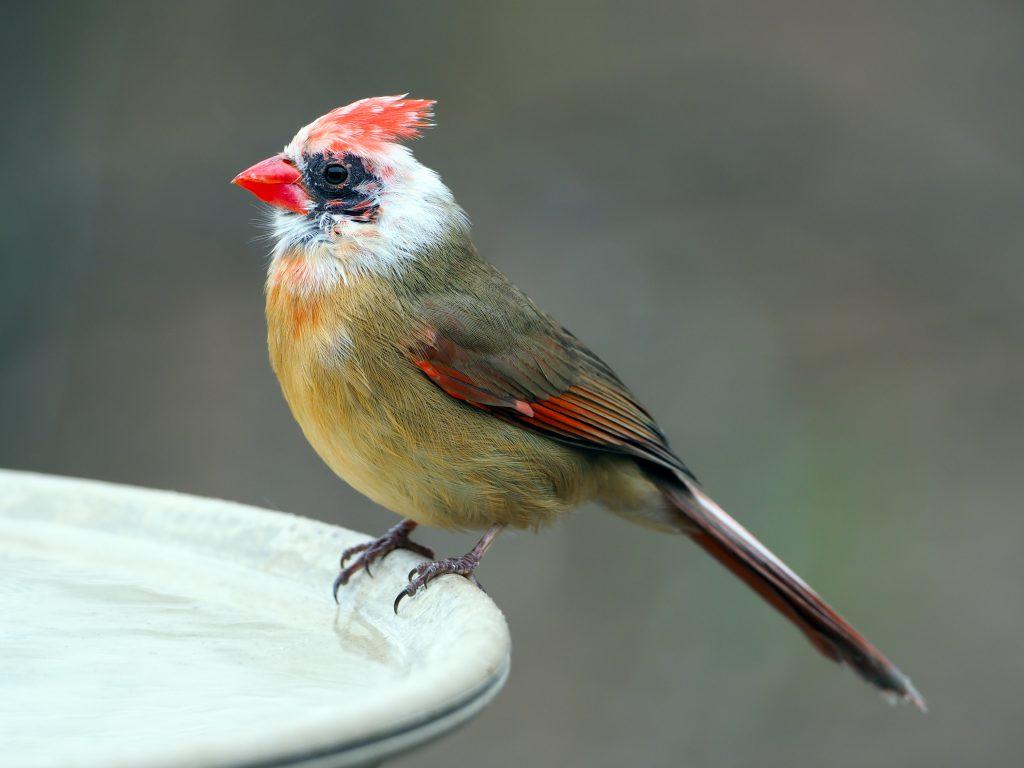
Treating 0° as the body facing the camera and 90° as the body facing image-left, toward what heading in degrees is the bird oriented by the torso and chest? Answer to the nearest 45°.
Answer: approximately 90°
